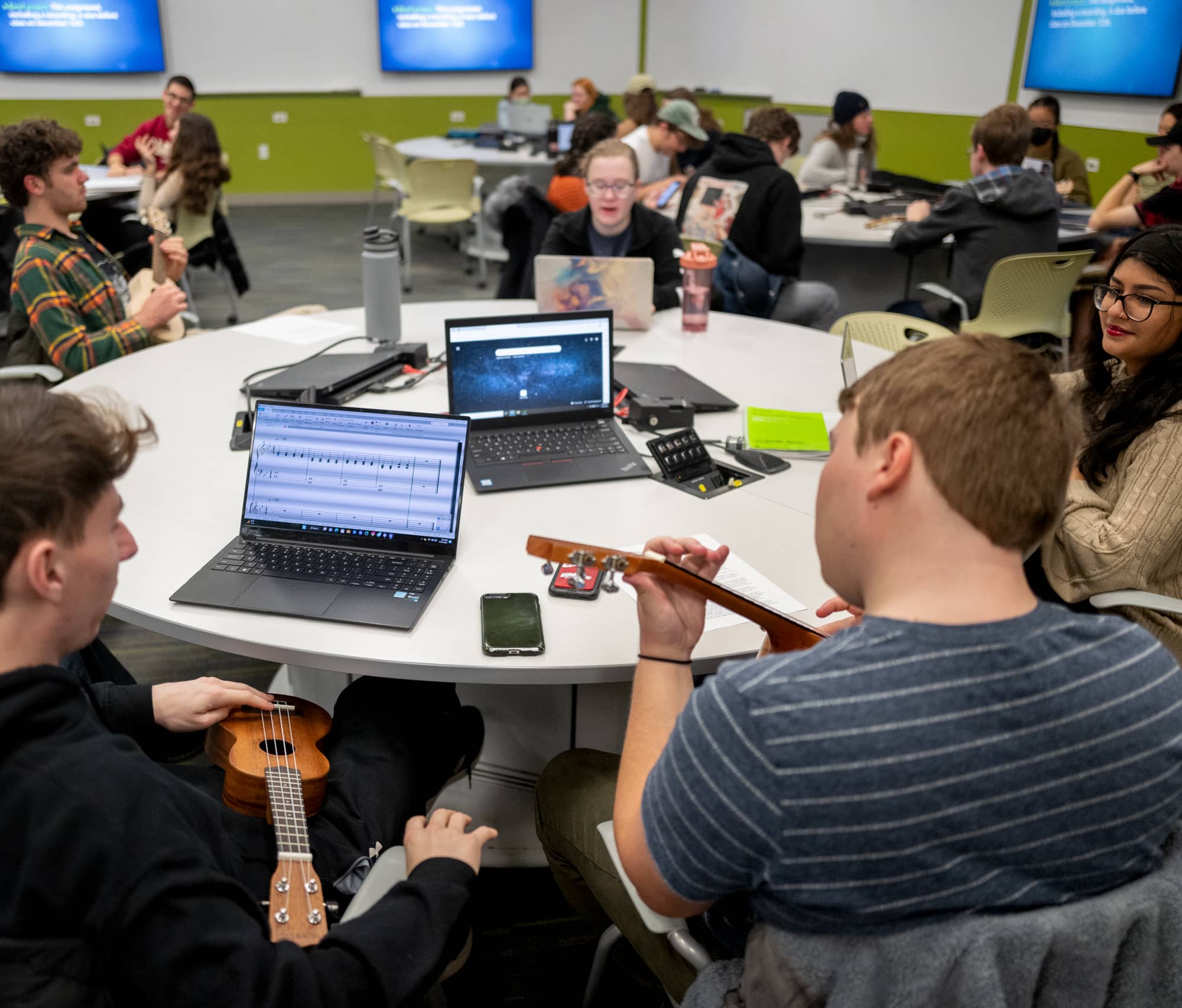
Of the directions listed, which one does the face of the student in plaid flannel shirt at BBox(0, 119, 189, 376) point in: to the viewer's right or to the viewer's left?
to the viewer's right

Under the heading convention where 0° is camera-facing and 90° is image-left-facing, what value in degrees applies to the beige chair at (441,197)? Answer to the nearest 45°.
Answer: approximately 0°

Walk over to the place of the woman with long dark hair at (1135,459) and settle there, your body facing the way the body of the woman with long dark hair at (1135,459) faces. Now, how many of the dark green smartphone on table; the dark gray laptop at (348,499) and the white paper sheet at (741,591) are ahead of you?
3

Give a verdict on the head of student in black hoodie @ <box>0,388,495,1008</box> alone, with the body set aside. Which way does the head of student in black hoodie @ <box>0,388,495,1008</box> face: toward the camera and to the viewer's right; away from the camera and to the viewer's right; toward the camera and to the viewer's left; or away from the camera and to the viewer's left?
away from the camera and to the viewer's right

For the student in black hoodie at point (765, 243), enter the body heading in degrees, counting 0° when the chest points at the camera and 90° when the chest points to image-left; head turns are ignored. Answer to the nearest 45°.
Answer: approximately 225°

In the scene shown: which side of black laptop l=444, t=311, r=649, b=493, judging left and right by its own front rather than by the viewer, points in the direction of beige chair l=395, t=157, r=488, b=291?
back

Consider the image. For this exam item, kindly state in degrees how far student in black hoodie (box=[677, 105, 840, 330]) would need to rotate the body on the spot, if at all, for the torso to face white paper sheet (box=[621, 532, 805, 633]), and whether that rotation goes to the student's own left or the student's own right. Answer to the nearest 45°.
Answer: approximately 135° to the student's own right

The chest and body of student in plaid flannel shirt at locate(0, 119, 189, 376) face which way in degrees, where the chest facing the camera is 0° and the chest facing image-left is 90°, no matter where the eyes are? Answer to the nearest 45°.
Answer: approximately 270°

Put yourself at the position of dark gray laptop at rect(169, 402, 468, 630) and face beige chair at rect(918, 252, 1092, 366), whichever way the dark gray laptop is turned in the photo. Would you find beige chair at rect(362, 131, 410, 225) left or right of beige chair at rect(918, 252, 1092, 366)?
left

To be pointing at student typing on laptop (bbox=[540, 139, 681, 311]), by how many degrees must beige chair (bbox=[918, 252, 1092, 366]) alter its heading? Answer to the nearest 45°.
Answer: approximately 90° to its left

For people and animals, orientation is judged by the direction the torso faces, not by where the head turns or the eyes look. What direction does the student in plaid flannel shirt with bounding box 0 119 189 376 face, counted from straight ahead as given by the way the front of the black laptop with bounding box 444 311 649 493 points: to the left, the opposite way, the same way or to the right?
to the left

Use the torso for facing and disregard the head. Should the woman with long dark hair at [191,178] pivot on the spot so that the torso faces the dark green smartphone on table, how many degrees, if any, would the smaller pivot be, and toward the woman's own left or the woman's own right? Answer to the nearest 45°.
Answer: approximately 135° to the woman's own left
